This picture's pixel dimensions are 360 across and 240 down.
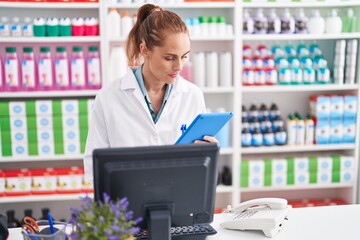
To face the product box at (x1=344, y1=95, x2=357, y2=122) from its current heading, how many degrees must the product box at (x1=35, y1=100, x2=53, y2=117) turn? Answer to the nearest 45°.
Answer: approximately 90° to its left

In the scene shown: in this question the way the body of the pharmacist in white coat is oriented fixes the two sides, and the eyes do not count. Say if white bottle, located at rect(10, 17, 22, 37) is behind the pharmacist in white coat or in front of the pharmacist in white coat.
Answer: behind

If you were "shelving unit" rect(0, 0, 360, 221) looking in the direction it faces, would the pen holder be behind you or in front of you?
in front

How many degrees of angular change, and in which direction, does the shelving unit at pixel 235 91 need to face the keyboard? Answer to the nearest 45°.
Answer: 0° — it already faces it

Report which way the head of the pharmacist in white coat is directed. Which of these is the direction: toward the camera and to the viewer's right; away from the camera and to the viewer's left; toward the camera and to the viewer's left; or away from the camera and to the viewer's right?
toward the camera and to the viewer's right

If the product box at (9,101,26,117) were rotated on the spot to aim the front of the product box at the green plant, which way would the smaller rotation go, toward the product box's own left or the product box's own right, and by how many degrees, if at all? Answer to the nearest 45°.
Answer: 0° — it already faces it
